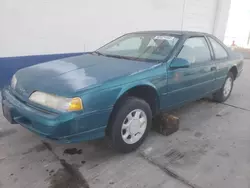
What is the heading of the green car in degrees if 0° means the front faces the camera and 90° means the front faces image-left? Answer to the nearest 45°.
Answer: approximately 45°
